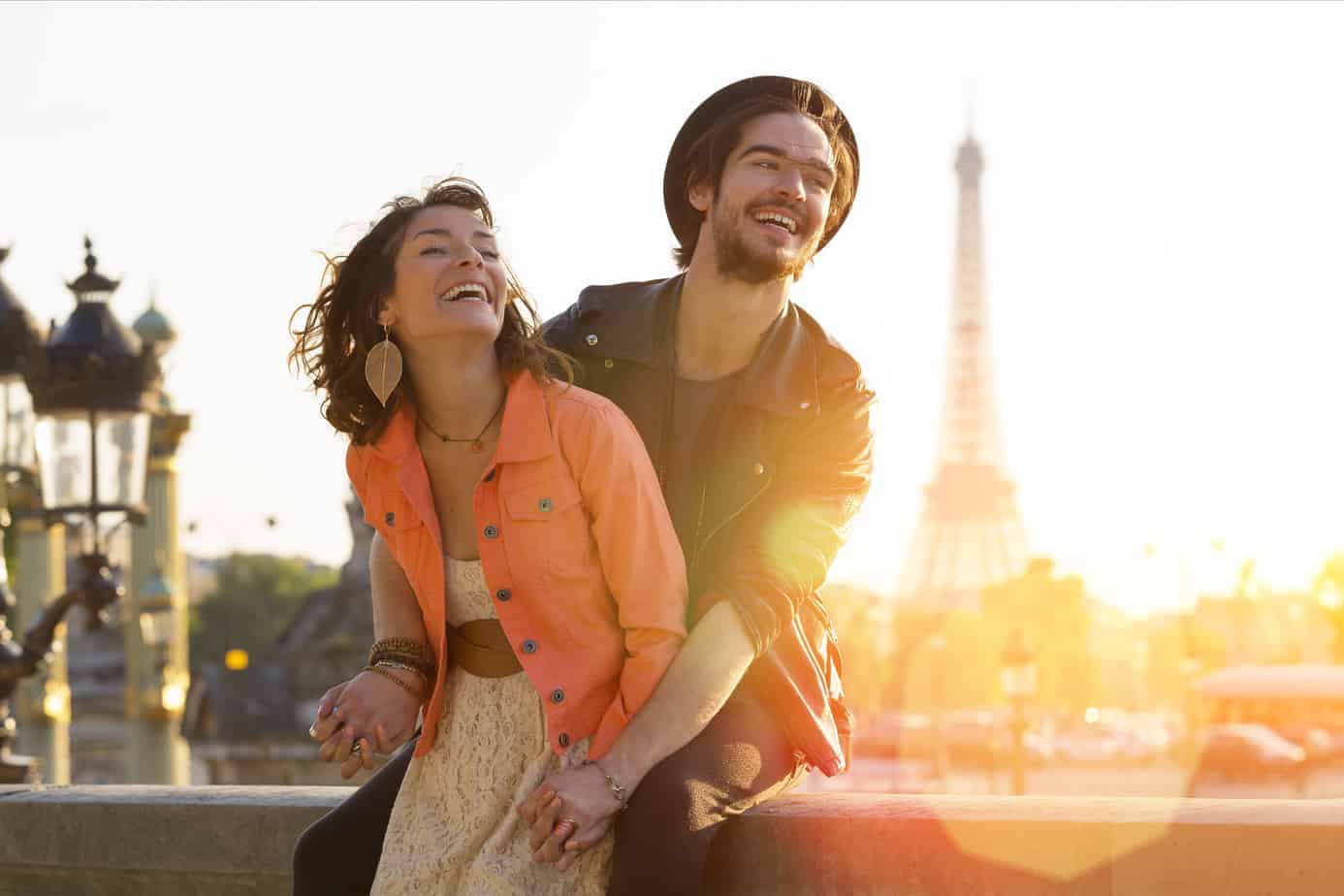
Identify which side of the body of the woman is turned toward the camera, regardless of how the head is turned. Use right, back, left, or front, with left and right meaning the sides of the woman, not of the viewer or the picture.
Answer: front

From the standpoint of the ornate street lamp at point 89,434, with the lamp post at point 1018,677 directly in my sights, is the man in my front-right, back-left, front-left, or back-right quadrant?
back-right

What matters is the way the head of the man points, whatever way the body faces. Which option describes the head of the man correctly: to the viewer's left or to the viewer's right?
to the viewer's right

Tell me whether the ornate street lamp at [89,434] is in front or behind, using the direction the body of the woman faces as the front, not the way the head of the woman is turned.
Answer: behind

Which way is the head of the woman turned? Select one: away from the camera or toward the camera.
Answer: toward the camera

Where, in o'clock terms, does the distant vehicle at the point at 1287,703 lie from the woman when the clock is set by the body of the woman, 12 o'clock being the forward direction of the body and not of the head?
The distant vehicle is roughly at 7 o'clock from the woman.

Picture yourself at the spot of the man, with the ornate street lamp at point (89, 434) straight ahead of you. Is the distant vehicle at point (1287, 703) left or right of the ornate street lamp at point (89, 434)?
right

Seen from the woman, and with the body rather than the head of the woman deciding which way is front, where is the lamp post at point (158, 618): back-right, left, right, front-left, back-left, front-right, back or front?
back

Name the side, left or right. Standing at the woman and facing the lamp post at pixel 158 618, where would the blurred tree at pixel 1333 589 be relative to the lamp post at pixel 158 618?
right

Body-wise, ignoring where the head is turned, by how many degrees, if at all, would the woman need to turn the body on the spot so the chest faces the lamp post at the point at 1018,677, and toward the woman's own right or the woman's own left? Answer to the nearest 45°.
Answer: approximately 180°

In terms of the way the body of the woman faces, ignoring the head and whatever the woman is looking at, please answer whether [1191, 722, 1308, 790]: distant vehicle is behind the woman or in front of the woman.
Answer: behind
